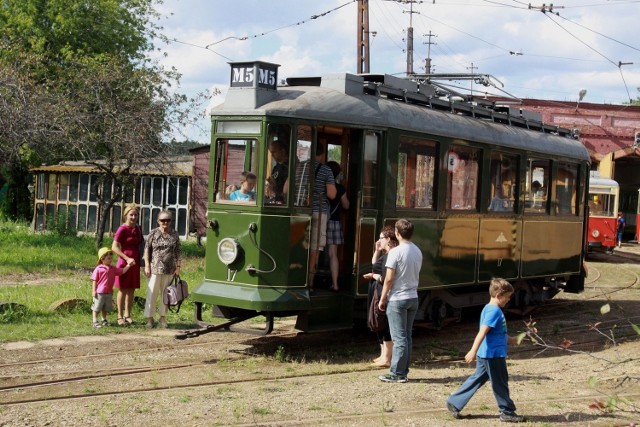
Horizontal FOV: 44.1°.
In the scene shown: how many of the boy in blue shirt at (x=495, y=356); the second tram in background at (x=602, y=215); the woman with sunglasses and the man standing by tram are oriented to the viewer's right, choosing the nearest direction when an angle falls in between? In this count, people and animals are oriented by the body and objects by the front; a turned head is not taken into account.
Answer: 1

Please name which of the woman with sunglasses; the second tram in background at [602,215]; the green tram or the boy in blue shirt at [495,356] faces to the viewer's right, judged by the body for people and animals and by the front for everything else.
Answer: the boy in blue shirt

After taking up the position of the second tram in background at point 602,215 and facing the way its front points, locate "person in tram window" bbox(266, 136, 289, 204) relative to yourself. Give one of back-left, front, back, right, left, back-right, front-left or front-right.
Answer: front

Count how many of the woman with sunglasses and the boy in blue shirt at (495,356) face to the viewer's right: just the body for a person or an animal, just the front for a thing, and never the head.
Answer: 1

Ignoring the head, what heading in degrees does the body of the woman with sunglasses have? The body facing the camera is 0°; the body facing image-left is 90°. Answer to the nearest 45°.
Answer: approximately 0°

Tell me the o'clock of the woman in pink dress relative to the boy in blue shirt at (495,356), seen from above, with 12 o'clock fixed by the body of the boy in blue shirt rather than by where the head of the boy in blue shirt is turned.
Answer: The woman in pink dress is roughly at 7 o'clock from the boy in blue shirt.

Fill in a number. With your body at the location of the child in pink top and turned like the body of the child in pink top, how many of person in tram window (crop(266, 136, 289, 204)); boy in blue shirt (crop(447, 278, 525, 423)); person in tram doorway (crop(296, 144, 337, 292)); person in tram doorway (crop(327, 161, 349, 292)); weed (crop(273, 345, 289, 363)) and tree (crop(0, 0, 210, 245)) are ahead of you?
5

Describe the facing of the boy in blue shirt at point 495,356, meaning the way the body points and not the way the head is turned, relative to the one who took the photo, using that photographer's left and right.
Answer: facing to the right of the viewer

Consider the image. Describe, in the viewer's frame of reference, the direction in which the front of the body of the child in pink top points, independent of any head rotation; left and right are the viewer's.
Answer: facing the viewer and to the right of the viewer

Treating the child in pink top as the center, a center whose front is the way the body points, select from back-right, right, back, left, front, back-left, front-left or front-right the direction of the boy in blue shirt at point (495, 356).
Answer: front

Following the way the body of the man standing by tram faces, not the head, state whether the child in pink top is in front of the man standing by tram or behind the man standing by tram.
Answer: in front

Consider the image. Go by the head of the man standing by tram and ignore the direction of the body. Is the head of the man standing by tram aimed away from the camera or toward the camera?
away from the camera

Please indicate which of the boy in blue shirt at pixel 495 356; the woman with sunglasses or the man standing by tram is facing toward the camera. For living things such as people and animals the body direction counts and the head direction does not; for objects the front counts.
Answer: the woman with sunglasses

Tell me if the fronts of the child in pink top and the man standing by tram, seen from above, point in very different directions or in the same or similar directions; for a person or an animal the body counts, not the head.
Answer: very different directions

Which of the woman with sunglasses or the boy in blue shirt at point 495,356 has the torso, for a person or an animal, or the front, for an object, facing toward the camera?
the woman with sunglasses

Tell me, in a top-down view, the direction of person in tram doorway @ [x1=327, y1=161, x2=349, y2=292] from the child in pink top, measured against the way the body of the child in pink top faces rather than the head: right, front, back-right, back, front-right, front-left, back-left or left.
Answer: front

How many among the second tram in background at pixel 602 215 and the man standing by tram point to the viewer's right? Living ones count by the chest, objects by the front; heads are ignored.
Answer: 0

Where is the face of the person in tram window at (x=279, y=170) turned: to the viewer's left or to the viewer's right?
to the viewer's left

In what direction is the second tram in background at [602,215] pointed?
toward the camera

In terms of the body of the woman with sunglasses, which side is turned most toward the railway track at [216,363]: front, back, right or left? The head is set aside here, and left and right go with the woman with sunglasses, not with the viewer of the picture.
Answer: front
